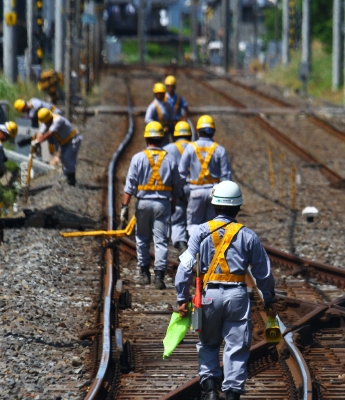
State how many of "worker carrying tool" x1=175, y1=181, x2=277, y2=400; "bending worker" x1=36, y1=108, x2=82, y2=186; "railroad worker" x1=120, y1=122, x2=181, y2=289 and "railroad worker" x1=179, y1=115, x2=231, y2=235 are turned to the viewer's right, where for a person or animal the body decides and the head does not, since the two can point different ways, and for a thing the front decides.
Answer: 0

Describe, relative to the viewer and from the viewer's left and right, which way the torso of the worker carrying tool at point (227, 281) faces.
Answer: facing away from the viewer

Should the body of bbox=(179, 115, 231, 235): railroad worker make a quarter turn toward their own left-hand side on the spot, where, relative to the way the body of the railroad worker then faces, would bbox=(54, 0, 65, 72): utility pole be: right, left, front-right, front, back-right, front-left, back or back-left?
right

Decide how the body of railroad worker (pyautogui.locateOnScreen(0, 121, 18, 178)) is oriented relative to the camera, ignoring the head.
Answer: to the viewer's right

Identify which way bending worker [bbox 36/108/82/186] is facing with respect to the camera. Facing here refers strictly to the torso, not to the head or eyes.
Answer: to the viewer's left

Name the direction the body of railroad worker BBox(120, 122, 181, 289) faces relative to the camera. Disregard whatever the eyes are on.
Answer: away from the camera

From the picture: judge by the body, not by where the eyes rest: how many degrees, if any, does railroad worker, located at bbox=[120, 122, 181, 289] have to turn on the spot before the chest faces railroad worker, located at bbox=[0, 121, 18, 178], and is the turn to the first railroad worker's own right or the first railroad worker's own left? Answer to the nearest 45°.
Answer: approximately 45° to the first railroad worker's own left

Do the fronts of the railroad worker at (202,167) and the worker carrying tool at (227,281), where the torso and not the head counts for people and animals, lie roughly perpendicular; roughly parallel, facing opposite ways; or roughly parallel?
roughly parallel

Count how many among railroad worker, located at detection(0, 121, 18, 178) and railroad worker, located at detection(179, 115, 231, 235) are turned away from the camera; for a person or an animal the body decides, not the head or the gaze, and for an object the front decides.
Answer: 1

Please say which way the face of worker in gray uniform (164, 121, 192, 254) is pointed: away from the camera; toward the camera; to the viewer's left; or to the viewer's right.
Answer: away from the camera

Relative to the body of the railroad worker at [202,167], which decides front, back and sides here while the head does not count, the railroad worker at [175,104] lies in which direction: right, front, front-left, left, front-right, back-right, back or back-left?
front

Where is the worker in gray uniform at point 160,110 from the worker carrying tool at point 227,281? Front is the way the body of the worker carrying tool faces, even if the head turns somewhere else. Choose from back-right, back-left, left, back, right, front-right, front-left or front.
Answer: front

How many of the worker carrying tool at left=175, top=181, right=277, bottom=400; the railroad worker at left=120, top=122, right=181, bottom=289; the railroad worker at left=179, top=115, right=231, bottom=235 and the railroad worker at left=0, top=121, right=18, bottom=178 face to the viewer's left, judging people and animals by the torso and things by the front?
0

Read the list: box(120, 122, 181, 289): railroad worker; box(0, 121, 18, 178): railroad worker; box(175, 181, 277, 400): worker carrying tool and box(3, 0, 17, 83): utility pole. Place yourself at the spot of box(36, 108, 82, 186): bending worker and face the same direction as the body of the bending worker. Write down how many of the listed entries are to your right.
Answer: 1

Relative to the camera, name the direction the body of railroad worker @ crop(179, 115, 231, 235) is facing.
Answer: away from the camera

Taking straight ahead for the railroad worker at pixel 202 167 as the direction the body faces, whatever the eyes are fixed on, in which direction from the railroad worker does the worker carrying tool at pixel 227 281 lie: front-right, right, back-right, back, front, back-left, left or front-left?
back

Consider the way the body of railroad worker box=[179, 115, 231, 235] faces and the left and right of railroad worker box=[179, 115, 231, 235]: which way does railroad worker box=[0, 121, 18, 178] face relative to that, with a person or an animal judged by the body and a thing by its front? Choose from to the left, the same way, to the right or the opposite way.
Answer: to the right

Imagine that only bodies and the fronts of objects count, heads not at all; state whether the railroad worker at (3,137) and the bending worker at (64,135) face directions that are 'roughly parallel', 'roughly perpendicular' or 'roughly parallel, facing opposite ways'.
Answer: roughly parallel, facing opposite ways
